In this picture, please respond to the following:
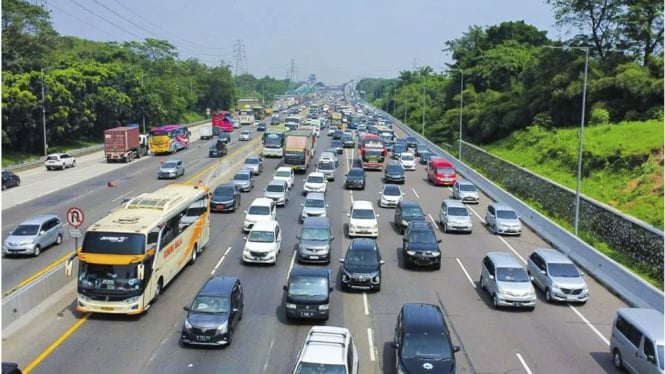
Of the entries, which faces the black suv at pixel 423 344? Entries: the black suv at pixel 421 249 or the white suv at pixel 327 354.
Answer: the black suv at pixel 421 249

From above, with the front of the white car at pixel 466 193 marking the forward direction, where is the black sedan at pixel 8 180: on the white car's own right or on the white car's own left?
on the white car's own right

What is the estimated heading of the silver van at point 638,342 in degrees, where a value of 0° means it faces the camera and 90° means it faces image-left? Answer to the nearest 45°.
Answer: approximately 315°

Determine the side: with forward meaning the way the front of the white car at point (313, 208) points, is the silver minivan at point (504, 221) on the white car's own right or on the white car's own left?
on the white car's own left

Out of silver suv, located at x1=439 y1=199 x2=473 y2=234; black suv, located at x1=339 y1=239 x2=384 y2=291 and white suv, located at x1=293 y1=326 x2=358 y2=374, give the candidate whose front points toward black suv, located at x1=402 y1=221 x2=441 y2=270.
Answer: the silver suv

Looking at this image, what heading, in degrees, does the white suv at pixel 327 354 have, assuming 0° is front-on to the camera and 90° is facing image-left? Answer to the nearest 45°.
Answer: approximately 0°

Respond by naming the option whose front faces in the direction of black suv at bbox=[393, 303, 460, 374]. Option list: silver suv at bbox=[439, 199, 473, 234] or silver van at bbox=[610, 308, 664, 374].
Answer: the silver suv

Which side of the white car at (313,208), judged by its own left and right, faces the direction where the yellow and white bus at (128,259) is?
front

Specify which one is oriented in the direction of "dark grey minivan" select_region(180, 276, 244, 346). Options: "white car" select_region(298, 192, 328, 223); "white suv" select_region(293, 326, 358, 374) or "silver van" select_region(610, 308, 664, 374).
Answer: the white car

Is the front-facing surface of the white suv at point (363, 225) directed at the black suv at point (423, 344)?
yes
